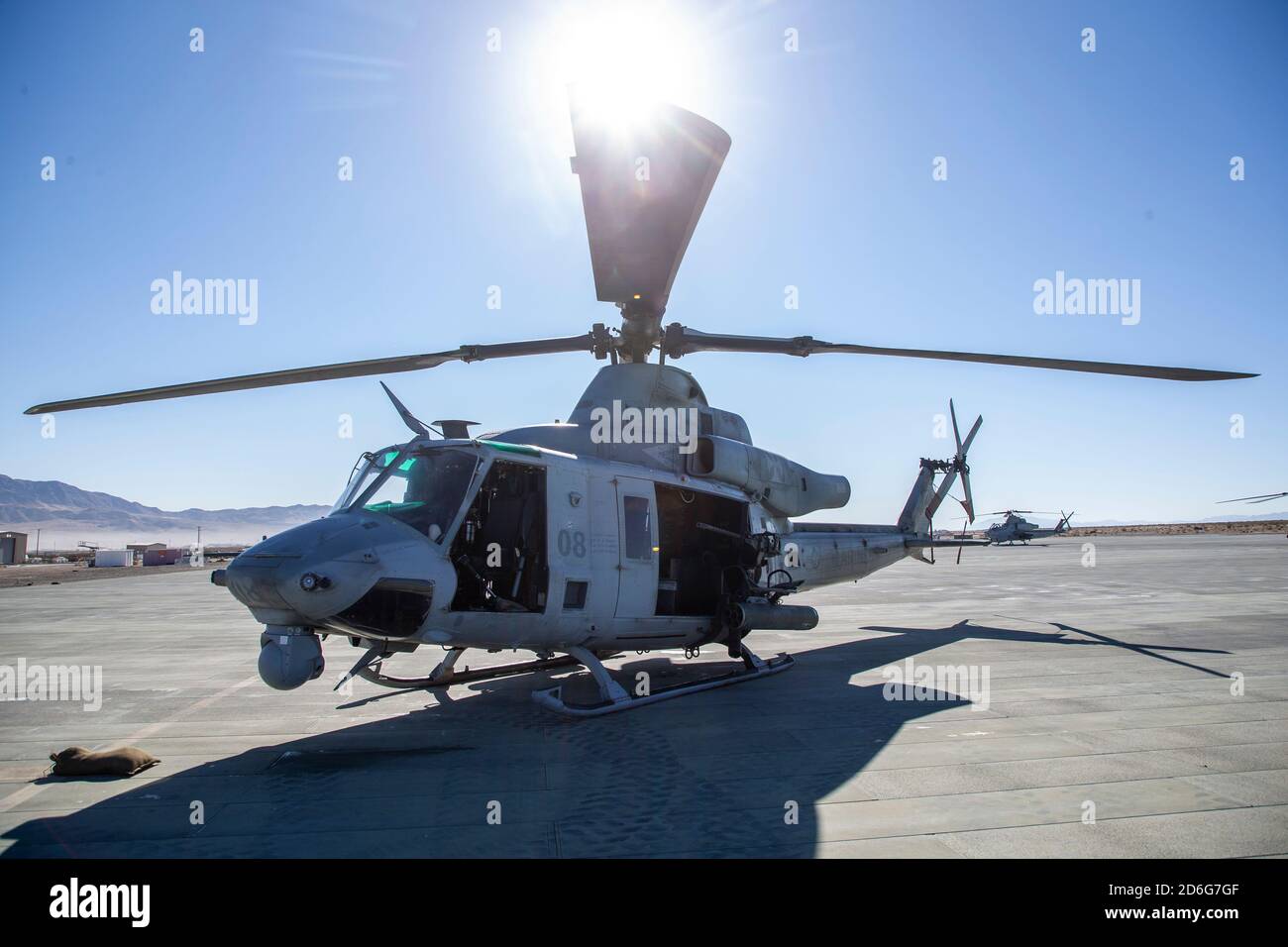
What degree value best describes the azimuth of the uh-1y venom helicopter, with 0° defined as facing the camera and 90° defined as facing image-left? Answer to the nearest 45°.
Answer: approximately 45°
